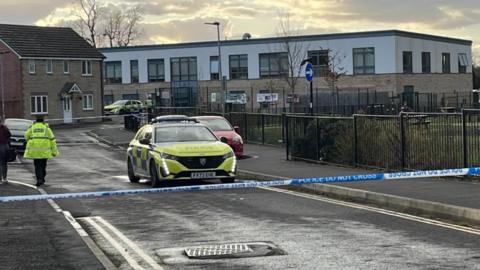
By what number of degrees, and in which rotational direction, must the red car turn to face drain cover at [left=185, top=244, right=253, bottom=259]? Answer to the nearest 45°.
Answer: approximately 45° to its right

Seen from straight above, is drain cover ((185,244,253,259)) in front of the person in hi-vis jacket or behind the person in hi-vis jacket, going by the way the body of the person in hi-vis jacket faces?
behind

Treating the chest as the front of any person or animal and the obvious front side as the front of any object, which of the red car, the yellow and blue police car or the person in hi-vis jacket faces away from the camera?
the person in hi-vis jacket

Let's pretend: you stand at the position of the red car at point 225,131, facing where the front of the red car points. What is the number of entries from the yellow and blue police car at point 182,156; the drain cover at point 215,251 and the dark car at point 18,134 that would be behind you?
1

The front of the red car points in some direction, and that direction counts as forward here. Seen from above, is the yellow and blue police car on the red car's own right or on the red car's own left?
on the red car's own right

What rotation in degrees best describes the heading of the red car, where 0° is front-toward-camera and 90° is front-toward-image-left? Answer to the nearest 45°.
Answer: approximately 315°

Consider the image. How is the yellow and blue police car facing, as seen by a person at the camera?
facing the viewer and to the right of the viewer

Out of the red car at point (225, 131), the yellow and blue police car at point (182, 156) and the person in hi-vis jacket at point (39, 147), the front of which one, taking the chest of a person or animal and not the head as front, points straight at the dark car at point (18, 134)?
the person in hi-vis jacket

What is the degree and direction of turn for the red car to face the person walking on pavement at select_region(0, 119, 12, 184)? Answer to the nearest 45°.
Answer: approximately 90° to its right

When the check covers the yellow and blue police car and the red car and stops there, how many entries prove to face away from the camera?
0

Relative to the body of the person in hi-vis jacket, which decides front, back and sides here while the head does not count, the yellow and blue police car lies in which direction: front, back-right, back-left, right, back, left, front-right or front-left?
back-right

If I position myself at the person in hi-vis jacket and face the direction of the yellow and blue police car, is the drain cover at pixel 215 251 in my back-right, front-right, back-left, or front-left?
front-right

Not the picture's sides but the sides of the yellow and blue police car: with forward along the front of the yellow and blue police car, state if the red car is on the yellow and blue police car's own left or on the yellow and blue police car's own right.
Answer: on the yellow and blue police car's own left

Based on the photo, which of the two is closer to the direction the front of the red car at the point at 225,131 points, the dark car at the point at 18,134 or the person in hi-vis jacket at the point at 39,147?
the person in hi-vis jacket

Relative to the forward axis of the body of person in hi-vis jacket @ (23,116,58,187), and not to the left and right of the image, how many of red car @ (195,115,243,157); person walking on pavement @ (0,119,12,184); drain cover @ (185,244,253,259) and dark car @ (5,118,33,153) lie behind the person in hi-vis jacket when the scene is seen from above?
1

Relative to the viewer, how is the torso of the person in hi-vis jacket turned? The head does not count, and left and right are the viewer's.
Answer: facing away from the viewer
